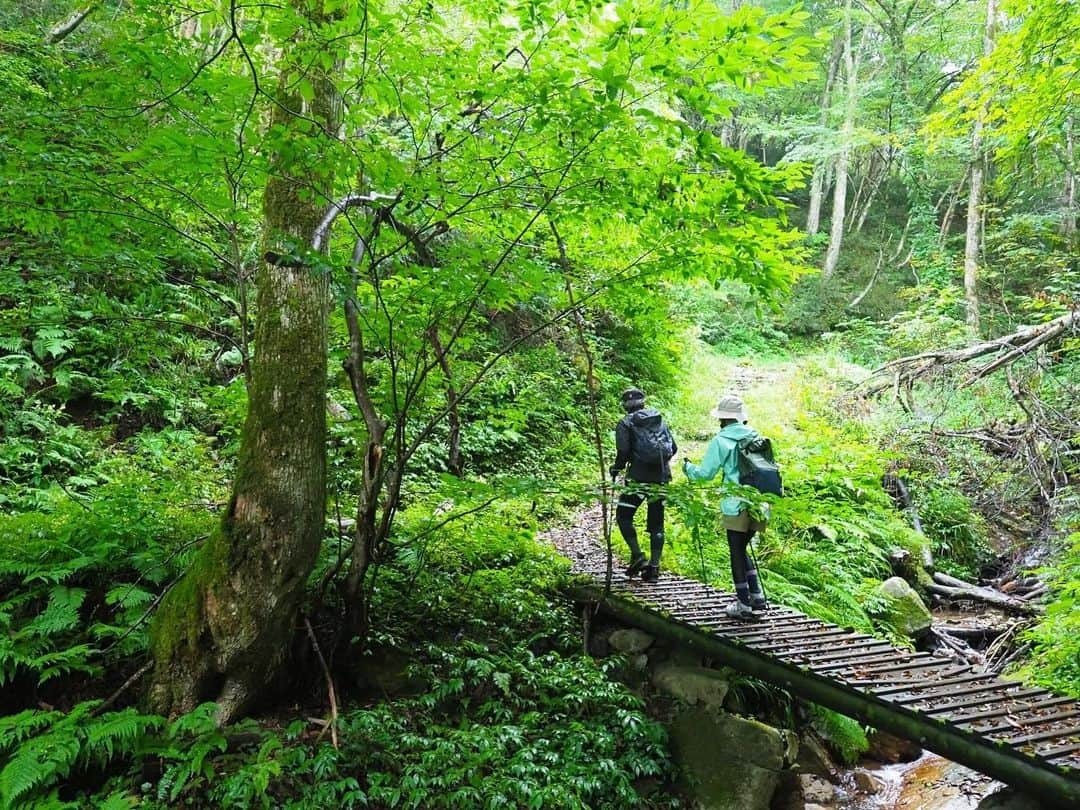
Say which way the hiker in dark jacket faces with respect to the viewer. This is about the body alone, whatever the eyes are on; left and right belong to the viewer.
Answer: facing away from the viewer and to the left of the viewer

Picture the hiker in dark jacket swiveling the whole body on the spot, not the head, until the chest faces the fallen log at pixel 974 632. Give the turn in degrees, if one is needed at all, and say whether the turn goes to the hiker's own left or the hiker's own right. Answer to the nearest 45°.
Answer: approximately 90° to the hiker's own right

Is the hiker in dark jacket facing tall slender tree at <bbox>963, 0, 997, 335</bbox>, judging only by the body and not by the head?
no

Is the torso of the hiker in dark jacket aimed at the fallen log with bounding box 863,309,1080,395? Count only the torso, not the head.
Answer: no

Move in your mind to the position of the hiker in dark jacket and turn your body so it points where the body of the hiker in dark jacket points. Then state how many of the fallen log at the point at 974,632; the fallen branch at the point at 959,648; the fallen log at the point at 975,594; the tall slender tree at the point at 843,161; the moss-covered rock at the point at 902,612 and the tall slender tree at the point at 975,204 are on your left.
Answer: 0

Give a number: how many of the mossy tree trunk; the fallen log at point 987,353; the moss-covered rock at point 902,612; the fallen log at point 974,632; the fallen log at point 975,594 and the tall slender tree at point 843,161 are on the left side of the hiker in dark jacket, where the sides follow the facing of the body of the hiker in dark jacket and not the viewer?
1

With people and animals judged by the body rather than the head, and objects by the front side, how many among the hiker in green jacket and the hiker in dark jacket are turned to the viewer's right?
0

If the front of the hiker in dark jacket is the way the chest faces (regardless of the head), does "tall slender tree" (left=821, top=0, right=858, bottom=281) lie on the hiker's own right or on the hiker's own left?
on the hiker's own right

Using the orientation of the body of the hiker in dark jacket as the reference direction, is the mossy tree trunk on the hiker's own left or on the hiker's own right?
on the hiker's own left

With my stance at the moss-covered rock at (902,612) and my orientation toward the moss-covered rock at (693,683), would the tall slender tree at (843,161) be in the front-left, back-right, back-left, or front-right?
back-right
